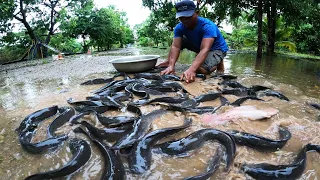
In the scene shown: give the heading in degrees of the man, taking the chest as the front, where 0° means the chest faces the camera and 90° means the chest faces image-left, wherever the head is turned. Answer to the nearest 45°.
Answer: approximately 45°

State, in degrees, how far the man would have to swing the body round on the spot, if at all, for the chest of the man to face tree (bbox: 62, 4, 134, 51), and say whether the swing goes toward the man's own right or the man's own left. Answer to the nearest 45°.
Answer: approximately 90° to the man's own right

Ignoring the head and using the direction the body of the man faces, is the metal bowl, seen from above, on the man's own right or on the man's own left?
on the man's own right

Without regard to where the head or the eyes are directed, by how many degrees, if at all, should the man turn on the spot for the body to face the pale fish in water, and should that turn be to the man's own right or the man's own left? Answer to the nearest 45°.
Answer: approximately 45° to the man's own left

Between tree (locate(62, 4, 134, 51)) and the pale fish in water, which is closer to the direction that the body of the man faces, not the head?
the pale fish in water

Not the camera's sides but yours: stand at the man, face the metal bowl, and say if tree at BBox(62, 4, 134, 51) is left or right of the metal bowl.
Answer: right

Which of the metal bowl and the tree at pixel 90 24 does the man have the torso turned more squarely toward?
the metal bowl
